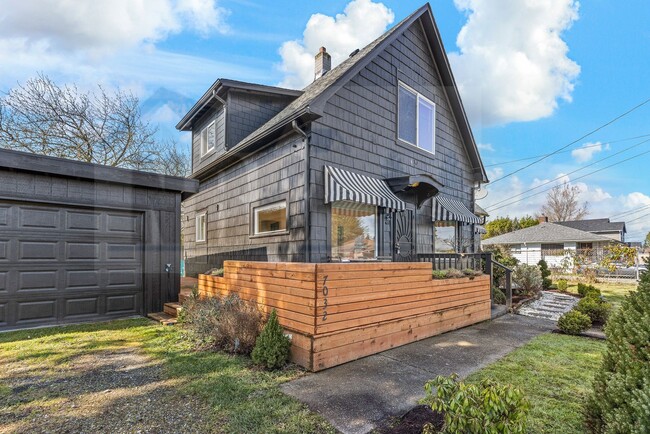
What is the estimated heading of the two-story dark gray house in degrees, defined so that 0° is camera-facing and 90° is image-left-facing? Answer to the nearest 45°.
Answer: approximately 315°

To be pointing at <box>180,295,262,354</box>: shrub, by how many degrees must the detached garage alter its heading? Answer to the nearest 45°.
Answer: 0° — it already faces it

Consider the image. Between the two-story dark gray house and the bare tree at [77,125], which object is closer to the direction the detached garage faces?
the two-story dark gray house

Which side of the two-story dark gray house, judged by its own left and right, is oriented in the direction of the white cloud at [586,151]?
left

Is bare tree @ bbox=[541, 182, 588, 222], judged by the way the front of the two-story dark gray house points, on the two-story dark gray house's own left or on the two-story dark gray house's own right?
on the two-story dark gray house's own left
